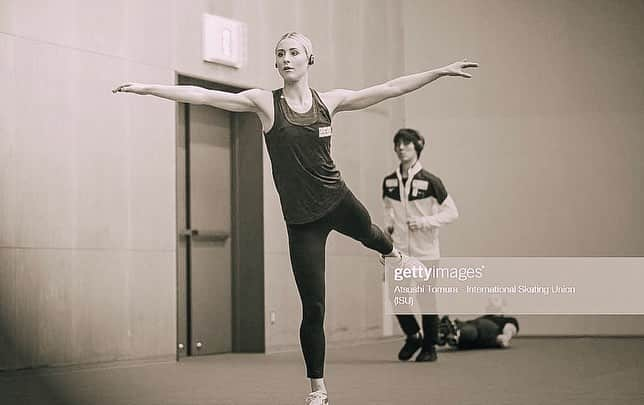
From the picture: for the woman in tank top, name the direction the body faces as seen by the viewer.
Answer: toward the camera

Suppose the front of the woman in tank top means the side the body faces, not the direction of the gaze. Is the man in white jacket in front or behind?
behind

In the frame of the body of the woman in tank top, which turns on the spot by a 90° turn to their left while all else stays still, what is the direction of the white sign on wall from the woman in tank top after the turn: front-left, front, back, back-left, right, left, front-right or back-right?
left

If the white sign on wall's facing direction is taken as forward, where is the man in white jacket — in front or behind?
in front

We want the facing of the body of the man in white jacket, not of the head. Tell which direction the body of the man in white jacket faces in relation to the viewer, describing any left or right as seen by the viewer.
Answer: facing the viewer and to the left of the viewer

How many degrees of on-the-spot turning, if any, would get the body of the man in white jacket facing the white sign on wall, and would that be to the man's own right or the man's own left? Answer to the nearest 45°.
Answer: approximately 45° to the man's own right

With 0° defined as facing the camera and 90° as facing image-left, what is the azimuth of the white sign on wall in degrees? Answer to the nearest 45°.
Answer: approximately 315°

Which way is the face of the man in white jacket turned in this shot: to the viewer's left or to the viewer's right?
to the viewer's left

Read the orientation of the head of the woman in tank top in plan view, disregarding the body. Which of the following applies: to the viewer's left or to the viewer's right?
to the viewer's left

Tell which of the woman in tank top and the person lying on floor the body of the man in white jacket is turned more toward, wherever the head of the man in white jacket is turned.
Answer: the woman in tank top
